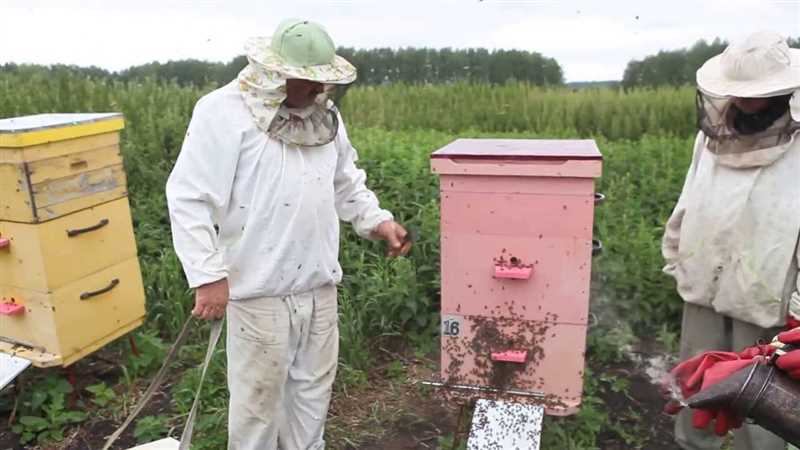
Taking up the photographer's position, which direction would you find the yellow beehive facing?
facing the viewer and to the left of the viewer

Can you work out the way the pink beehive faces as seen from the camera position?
facing the viewer

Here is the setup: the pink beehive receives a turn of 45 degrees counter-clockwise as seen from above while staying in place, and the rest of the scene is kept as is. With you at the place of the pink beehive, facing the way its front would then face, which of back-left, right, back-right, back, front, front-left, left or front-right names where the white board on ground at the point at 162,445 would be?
back-right

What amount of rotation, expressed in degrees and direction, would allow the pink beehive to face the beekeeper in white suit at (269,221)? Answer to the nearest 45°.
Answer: approximately 90° to its right

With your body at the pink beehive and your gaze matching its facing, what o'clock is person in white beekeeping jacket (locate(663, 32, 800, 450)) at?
The person in white beekeeping jacket is roughly at 9 o'clock from the pink beehive.

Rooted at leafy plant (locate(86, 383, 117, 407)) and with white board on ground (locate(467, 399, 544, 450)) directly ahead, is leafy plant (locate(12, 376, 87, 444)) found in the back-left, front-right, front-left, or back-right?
back-right

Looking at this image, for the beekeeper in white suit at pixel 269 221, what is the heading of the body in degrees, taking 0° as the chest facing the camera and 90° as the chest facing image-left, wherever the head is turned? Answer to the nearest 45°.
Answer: approximately 315°

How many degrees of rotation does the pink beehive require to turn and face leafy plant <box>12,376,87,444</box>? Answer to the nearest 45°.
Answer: approximately 90° to its right

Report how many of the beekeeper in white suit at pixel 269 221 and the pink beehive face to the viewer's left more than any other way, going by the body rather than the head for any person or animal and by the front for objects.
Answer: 0
